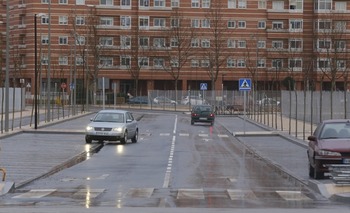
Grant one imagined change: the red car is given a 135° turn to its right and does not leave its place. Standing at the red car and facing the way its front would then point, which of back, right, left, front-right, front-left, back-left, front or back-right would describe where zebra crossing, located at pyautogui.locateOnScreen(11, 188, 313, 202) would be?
left

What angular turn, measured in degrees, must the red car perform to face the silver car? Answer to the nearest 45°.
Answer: approximately 135° to its right

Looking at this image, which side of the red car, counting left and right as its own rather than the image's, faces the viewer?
front
